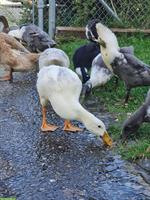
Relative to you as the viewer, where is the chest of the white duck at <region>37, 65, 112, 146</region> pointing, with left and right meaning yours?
facing the viewer and to the right of the viewer

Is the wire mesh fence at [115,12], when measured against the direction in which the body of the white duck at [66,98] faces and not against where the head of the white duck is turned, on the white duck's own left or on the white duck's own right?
on the white duck's own left

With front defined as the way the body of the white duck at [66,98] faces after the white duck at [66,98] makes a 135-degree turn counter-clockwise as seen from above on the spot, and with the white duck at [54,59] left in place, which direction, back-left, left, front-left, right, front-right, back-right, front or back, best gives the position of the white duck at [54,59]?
front
